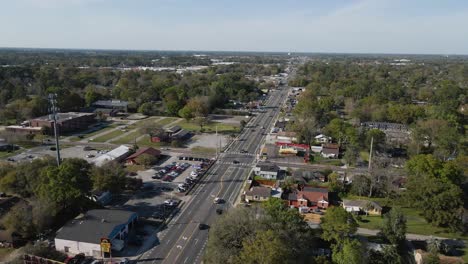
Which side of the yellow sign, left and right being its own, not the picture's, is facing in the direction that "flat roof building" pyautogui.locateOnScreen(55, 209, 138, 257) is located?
back

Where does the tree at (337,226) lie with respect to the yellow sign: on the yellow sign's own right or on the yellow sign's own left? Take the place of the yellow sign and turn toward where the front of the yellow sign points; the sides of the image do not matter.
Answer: on the yellow sign's own left

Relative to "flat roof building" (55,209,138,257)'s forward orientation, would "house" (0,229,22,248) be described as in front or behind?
behind

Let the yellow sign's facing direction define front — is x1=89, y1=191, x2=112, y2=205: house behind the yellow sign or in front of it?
behind

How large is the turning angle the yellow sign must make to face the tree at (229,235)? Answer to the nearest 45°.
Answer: approximately 45° to its left

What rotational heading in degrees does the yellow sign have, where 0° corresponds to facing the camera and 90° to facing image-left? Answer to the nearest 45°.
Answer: approximately 0°

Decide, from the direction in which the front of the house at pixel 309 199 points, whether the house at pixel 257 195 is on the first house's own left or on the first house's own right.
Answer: on the first house's own right

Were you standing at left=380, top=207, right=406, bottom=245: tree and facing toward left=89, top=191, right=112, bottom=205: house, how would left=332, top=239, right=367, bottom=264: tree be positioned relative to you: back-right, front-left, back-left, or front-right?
front-left

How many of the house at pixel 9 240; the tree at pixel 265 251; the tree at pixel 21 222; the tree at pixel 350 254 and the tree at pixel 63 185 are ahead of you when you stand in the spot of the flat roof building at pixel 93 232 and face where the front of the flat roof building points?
2

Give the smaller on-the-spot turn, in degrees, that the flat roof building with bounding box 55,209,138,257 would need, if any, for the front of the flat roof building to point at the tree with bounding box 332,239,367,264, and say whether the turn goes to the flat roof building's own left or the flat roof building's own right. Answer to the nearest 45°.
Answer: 0° — it already faces it

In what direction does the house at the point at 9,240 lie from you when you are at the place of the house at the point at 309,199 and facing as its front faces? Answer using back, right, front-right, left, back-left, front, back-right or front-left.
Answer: front-right
